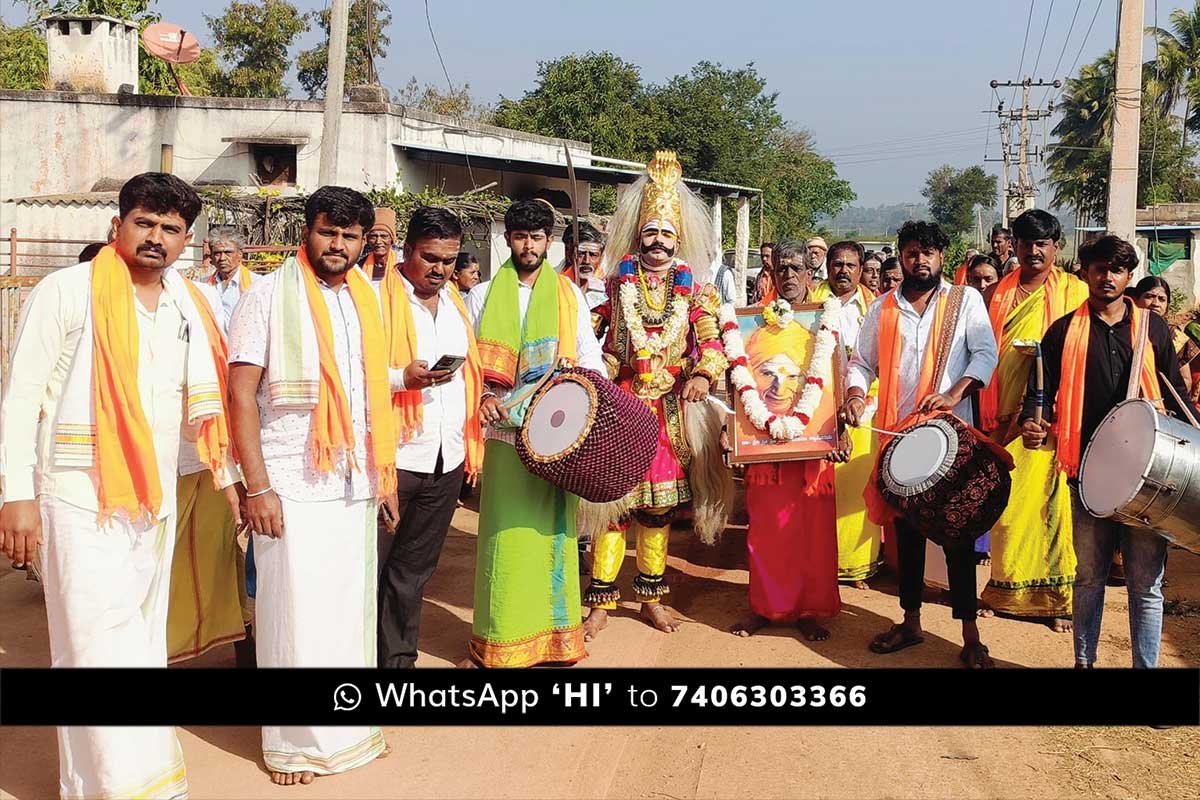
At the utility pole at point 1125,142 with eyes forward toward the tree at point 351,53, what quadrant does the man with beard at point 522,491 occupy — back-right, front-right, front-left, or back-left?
back-left

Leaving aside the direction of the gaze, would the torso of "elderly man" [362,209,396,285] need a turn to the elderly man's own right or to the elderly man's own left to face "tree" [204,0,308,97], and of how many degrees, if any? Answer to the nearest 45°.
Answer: approximately 180°

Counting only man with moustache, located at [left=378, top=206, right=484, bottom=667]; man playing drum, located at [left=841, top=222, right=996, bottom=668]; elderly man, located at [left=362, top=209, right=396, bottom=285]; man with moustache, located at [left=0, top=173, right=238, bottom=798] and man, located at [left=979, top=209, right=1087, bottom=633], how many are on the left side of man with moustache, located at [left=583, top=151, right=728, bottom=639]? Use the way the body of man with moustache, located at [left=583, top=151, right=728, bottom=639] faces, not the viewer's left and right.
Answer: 2

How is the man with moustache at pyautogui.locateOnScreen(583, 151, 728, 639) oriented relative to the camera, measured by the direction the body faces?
toward the camera

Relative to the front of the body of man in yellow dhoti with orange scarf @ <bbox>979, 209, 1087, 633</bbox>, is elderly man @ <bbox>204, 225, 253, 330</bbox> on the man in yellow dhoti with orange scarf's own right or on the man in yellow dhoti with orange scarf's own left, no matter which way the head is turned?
on the man in yellow dhoti with orange scarf's own right

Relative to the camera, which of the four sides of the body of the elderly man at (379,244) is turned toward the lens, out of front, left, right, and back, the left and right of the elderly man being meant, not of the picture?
front

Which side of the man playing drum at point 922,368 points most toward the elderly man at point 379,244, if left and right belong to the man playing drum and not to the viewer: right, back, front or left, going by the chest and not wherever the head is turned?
right

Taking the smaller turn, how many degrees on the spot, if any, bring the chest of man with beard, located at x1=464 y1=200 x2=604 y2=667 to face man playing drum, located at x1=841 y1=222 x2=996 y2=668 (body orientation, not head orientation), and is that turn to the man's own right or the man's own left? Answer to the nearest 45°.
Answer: approximately 90° to the man's own left

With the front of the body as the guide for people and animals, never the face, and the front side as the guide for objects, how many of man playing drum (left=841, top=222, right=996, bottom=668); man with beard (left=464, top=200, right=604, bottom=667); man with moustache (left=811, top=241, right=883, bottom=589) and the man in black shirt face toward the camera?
4

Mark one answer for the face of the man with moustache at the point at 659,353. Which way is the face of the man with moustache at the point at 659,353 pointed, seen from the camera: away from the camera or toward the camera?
toward the camera

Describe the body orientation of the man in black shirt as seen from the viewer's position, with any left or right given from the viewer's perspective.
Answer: facing the viewer

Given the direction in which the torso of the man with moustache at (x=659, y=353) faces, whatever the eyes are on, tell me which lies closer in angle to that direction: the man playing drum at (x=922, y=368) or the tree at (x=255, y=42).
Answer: the man playing drum

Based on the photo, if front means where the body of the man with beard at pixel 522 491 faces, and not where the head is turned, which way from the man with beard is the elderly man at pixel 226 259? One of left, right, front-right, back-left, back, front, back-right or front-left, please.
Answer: back-right

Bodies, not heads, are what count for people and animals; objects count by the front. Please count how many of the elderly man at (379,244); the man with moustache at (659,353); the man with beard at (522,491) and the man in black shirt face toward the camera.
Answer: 4

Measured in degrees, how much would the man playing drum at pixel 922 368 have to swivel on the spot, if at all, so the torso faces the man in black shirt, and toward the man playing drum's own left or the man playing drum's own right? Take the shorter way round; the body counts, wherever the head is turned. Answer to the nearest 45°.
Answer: approximately 45° to the man playing drum's own left

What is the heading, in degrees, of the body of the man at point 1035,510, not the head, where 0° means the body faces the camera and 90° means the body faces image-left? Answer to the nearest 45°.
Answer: approximately 0°
